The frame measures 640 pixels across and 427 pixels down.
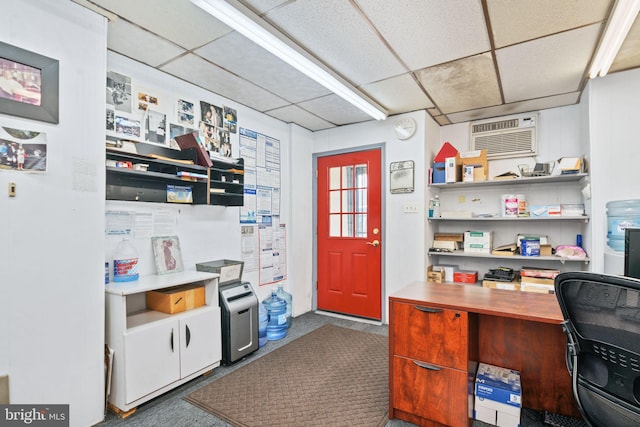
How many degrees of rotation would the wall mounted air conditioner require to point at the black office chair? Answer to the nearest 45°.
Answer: approximately 45° to its left

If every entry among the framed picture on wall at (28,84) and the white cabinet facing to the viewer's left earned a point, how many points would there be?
0

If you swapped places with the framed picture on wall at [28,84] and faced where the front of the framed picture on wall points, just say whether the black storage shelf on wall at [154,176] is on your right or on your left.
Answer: on your left

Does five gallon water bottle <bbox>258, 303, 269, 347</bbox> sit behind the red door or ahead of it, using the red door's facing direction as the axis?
ahead

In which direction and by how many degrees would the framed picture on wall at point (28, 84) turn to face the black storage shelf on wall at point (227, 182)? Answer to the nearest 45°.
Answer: approximately 45° to its left

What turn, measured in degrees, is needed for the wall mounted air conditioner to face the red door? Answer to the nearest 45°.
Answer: approximately 45° to its right

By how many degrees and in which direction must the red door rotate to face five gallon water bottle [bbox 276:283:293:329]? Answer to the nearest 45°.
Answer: approximately 45° to its right

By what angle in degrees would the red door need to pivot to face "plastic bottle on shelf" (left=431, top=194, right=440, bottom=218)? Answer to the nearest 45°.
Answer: approximately 135° to its left

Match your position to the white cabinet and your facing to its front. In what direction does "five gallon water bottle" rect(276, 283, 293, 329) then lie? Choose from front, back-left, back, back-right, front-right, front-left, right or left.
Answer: left

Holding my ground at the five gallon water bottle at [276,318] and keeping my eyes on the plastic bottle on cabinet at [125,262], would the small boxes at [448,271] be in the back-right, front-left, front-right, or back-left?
back-left
